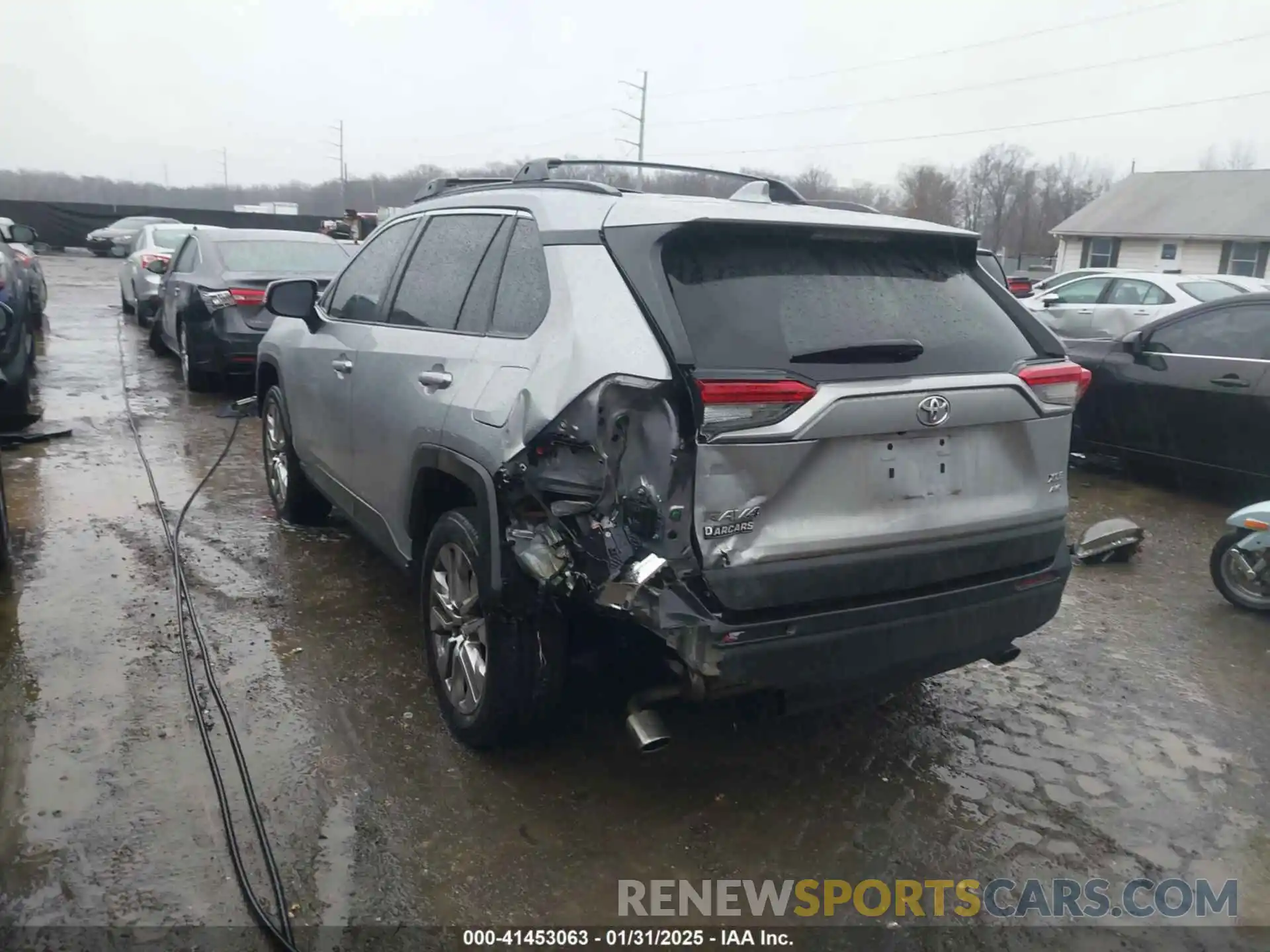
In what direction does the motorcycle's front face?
to the viewer's left

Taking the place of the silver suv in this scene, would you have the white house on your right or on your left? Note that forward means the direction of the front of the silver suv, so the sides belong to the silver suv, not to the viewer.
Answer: on your right

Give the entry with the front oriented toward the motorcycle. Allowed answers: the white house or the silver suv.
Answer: the white house

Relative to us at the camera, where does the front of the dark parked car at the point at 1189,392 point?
facing to the left of the viewer

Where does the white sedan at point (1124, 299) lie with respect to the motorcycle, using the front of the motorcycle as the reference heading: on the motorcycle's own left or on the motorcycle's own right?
on the motorcycle's own right

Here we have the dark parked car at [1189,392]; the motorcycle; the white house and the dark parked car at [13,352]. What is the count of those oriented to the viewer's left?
2

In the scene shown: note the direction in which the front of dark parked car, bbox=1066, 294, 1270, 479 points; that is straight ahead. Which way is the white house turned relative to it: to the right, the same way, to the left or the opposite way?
to the left

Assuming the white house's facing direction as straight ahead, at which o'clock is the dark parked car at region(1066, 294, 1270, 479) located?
The dark parked car is roughly at 12 o'clock from the white house.

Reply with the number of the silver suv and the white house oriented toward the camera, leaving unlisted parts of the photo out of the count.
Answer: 1

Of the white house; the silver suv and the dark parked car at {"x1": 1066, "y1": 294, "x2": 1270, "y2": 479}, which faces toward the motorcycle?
the white house

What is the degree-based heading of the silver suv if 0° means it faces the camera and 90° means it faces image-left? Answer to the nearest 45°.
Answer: approximately 135°
